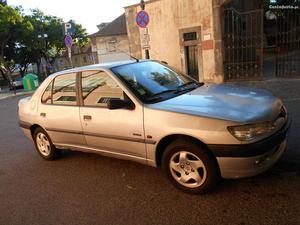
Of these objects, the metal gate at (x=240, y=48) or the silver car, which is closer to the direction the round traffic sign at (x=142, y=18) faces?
the silver car

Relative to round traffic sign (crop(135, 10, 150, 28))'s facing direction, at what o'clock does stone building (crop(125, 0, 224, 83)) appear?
The stone building is roughly at 7 o'clock from the round traffic sign.

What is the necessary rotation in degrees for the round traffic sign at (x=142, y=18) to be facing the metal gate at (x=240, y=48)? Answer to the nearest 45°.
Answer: approximately 135° to its left

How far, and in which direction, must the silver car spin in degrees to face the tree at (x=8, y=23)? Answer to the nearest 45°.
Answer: approximately 180°

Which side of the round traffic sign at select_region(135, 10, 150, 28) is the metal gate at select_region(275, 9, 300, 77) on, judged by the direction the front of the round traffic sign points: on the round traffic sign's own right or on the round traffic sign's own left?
on the round traffic sign's own left

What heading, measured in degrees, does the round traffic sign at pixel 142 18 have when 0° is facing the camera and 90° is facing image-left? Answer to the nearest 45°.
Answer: approximately 0°

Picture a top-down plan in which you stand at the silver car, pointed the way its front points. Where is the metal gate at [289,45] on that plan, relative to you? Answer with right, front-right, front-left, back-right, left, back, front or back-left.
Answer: left

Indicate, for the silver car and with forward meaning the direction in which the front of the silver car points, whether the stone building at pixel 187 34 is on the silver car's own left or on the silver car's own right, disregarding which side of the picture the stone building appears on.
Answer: on the silver car's own left

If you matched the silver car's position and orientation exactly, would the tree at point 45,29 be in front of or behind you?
behind

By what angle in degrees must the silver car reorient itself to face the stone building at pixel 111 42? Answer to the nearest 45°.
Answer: approximately 135° to its left

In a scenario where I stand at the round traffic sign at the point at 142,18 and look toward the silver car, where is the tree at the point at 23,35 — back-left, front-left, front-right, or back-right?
back-right

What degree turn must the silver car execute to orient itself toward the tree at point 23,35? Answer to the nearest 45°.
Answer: approximately 180°

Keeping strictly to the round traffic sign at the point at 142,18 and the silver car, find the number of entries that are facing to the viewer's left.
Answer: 0

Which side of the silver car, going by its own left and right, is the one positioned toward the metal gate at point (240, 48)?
left
